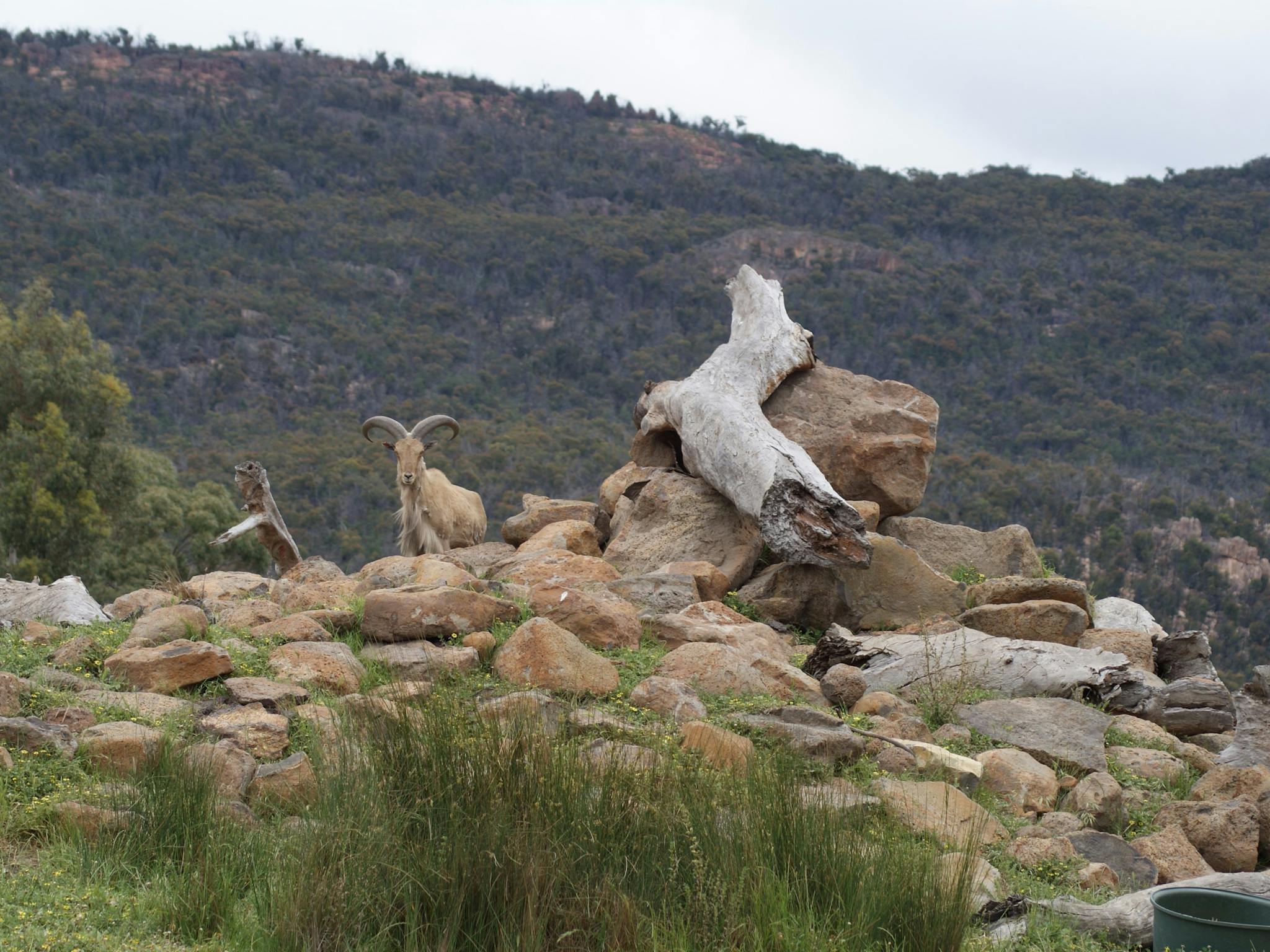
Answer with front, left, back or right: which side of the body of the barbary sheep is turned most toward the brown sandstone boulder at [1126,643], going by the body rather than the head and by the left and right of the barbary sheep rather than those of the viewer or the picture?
left

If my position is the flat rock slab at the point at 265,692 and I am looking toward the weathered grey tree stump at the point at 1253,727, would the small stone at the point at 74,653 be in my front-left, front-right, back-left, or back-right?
back-left

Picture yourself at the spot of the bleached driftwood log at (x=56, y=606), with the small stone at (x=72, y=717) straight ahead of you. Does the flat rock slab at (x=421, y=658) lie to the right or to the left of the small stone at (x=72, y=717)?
left

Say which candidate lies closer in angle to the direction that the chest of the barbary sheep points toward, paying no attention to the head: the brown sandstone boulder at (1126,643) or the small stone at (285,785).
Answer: the small stone

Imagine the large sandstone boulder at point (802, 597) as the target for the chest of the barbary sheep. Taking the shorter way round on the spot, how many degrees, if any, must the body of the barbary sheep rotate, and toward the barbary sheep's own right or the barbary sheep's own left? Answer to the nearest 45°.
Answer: approximately 90° to the barbary sheep's own left

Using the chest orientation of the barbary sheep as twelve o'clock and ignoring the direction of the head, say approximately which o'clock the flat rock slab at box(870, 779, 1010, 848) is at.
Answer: The flat rock slab is roughly at 10 o'clock from the barbary sheep.

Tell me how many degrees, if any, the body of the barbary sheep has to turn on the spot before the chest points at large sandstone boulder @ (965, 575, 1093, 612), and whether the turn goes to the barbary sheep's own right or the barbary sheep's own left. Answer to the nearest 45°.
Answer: approximately 90° to the barbary sheep's own left

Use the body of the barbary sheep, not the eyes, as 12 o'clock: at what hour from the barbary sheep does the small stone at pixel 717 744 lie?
The small stone is roughly at 10 o'clock from the barbary sheep.

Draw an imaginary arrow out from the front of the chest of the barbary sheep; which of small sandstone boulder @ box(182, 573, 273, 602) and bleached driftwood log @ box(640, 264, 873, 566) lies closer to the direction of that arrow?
the small sandstone boulder

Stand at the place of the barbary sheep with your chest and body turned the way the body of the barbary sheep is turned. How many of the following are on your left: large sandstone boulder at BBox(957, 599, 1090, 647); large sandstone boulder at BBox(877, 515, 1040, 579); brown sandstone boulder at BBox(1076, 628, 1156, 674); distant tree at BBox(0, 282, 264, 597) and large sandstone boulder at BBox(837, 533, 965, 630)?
4

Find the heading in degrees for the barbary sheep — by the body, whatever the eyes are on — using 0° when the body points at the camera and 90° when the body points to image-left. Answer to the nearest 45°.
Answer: approximately 45°

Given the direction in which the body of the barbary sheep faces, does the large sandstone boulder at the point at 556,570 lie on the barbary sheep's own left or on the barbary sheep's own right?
on the barbary sheep's own left
